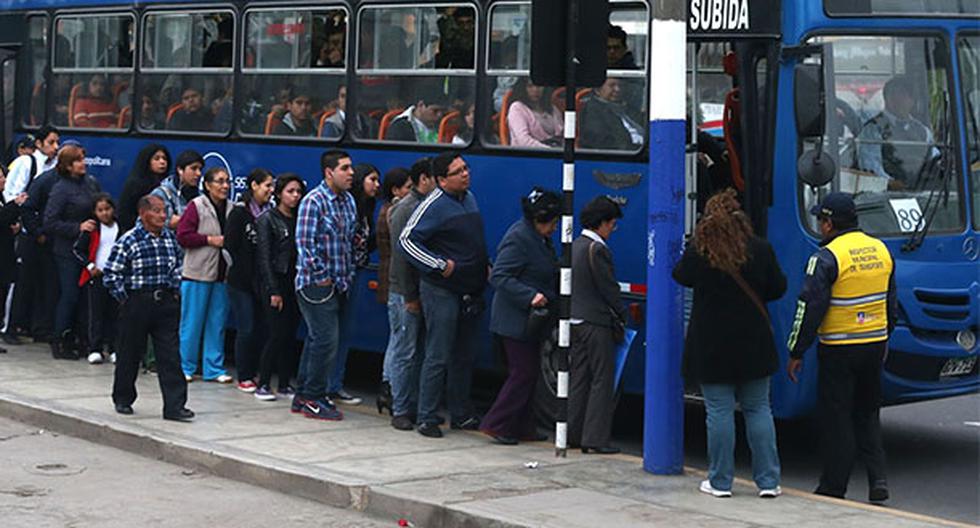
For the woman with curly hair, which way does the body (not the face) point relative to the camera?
away from the camera

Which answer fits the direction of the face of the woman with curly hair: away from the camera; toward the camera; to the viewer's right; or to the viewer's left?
away from the camera

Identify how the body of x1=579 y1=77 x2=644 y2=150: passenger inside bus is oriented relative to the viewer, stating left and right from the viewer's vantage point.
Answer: facing the viewer and to the right of the viewer

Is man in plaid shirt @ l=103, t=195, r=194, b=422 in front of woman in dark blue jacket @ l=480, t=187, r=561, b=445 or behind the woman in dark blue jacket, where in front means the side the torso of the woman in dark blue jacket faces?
behind

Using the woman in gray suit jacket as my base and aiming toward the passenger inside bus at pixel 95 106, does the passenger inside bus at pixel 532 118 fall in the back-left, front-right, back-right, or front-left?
front-right

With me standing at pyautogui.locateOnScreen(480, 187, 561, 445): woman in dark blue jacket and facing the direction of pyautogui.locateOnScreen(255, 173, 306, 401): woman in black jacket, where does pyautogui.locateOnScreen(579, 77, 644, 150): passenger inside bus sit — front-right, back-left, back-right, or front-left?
back-right

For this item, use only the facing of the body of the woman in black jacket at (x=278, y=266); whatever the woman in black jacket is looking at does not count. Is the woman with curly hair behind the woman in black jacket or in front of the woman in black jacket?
in front

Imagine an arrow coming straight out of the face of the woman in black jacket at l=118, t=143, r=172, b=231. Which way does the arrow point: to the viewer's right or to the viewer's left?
to the viewer's right
